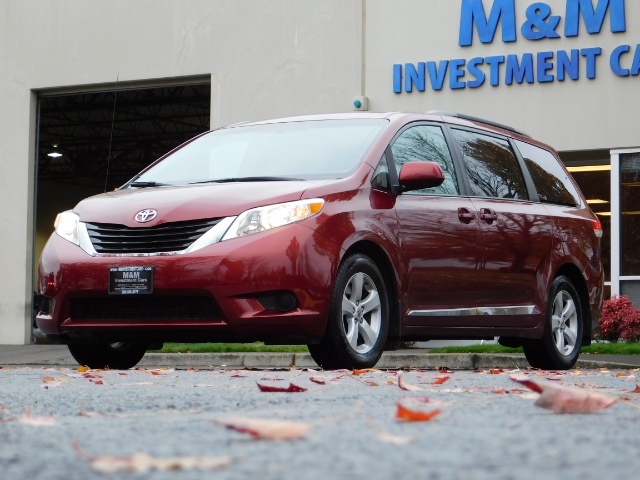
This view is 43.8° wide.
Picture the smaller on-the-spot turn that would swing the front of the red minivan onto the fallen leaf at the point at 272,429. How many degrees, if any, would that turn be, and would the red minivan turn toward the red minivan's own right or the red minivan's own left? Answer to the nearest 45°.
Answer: approximately 45° to the red minivan's own left

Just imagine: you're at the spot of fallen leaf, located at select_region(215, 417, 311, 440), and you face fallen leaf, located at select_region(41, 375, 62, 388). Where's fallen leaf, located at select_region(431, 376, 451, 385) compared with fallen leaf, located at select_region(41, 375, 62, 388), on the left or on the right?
right

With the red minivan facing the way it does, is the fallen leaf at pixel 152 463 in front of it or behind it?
in front

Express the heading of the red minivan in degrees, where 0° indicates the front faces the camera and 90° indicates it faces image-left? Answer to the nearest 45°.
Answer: approximately 45°

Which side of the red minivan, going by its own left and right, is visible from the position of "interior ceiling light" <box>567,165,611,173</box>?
back

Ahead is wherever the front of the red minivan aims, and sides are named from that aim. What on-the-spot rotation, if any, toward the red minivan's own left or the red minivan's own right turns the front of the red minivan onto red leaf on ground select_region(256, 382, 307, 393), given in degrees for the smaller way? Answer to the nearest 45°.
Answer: approximately 45° to the red minivan's own left

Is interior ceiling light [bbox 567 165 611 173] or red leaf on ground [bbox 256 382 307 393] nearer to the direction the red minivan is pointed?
the red leaf on ground

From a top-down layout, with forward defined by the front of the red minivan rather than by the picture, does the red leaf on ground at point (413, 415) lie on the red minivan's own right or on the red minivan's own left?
on the red minivan's own left

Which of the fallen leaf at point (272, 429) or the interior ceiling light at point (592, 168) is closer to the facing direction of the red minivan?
the fallen leaf

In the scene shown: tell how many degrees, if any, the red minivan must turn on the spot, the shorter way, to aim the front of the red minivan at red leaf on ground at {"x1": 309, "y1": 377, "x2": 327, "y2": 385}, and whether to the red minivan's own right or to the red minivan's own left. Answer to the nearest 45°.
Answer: approximately 45° to the red minivan's own left

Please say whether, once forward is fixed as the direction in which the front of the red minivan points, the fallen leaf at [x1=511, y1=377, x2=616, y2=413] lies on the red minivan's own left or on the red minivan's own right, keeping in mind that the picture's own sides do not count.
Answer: on the red minivan's own left

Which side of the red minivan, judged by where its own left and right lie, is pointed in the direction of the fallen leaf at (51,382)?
front

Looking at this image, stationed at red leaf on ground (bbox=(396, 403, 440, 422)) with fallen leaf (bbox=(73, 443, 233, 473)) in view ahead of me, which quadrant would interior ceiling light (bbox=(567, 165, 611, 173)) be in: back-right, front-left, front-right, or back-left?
back-right

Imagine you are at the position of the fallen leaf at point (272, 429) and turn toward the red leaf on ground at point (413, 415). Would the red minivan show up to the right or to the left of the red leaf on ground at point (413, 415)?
left
